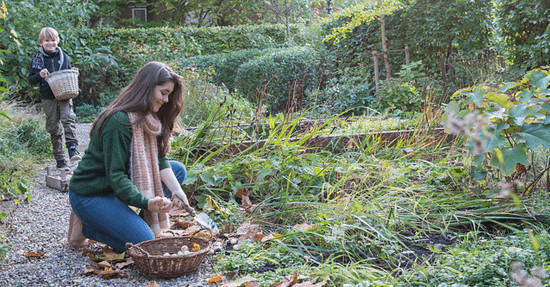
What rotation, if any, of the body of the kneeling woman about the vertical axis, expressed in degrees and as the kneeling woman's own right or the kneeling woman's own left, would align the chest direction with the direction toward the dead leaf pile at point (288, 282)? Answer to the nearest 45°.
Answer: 0° — they already face it

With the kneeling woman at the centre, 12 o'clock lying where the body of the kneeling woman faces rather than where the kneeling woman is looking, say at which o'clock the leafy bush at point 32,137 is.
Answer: The leafy bush is roughly at 7 o'clock from the kneeling woman.

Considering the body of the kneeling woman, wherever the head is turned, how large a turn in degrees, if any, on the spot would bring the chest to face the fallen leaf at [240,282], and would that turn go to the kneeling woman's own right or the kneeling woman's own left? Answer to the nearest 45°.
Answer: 0° — they already face it

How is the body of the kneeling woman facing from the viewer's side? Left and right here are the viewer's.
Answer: facing the viewer and to the right of the viewer

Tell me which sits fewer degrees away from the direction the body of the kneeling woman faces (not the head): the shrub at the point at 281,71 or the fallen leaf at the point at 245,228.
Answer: the fallen leaf

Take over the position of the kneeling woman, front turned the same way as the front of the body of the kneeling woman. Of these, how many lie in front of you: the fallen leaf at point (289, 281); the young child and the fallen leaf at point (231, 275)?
2
